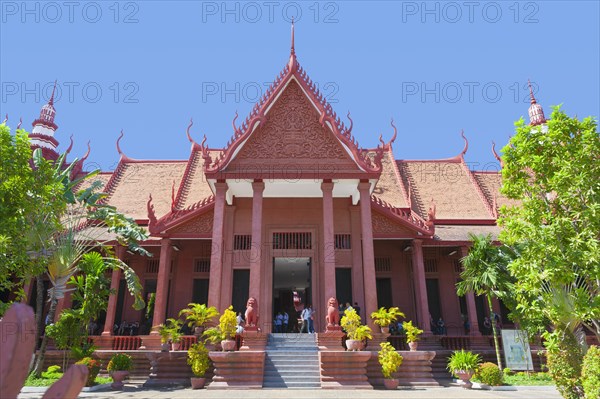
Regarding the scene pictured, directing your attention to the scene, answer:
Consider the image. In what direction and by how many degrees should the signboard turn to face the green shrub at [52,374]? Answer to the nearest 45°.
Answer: approximately 45° to its right

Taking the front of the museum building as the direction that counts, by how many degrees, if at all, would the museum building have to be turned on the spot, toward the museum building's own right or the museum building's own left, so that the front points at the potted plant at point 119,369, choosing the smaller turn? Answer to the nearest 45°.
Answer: approximately 45° to the museum building's own right

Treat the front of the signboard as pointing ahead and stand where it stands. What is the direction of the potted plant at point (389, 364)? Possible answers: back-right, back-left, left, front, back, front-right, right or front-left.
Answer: front-right

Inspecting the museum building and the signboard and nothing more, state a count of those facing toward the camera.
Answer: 2

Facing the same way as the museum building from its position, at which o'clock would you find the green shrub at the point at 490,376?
The green shrub is roughly at 10 o'clock from the museum building.

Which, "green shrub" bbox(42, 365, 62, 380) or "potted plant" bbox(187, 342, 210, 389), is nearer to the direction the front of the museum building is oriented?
the potted plant

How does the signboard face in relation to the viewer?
toward the camera

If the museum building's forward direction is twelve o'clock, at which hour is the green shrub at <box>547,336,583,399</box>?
The green shrub is roughly at 11 o'clock from the museum building.

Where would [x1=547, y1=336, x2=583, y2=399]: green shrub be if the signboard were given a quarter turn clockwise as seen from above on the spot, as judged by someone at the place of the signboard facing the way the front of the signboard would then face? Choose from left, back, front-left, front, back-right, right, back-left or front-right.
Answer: left

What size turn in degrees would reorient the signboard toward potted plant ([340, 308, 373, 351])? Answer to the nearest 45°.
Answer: approximately 45° to its right

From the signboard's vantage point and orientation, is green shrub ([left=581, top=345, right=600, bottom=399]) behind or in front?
in front

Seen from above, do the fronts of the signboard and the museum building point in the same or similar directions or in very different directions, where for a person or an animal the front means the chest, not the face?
same or similar directions

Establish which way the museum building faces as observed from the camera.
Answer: facing the viewer
